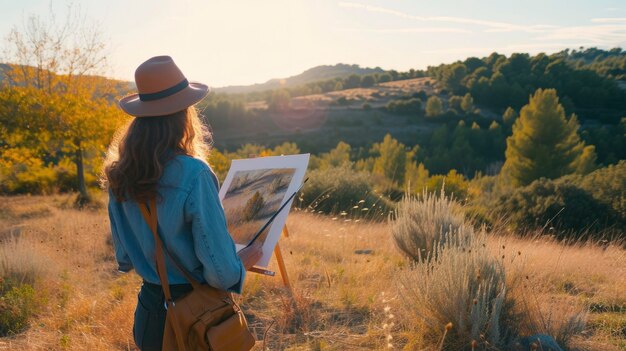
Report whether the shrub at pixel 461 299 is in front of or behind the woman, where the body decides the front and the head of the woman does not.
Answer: in front

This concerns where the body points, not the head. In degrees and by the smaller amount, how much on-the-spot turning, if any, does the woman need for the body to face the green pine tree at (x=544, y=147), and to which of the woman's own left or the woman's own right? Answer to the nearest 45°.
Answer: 0° — they already face it

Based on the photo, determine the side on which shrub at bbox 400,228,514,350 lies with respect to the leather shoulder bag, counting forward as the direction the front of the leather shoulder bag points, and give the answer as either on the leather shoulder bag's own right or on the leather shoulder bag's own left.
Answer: on the leather shoulder bag's own left

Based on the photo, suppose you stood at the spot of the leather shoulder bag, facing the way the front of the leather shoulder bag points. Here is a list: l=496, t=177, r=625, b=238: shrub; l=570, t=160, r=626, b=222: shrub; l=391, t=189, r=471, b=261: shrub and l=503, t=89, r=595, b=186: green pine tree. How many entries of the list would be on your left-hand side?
4

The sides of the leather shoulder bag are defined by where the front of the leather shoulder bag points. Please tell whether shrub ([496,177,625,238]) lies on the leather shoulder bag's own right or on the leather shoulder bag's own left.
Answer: on the leather shoulder bag's own left

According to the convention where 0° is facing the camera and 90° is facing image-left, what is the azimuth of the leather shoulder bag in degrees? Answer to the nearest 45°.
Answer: approximately 315°

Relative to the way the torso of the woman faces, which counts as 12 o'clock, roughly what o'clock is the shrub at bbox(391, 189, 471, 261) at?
The shrub is roughly at 12 o'clock from the woman.

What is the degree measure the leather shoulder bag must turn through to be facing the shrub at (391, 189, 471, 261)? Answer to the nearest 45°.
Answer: approximately 90° to its left

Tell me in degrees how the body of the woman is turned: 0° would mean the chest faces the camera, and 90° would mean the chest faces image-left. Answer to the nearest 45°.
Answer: approximately 225°

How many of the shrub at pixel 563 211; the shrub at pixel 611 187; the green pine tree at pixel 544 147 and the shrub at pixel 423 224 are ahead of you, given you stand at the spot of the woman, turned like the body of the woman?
4
